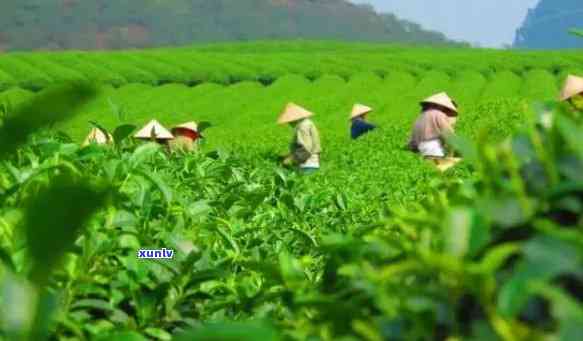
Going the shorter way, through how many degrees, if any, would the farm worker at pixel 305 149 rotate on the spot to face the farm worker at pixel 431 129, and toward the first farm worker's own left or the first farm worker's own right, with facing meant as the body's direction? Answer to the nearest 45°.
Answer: approximately 180°

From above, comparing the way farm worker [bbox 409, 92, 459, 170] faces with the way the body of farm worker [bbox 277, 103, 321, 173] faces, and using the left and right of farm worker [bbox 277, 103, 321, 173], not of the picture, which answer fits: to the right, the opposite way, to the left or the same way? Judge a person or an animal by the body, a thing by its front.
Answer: the opposite way

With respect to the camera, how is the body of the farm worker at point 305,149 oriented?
to the viewer's left

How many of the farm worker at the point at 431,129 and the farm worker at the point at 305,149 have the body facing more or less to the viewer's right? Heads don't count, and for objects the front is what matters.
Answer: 1
